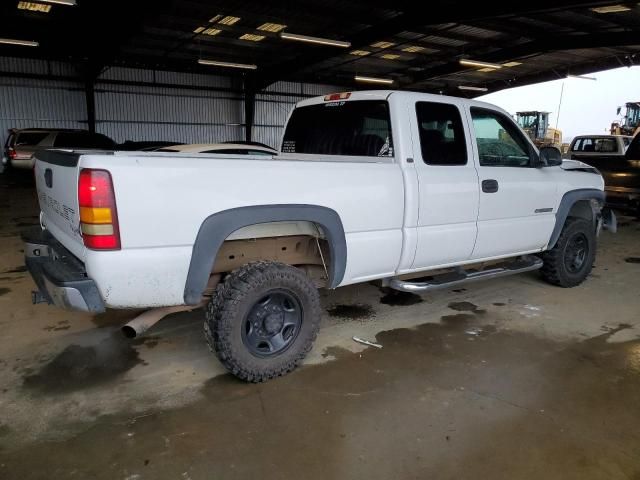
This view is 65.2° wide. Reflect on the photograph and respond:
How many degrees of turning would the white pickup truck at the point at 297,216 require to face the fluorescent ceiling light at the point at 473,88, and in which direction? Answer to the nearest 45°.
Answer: approximately 45° to its left

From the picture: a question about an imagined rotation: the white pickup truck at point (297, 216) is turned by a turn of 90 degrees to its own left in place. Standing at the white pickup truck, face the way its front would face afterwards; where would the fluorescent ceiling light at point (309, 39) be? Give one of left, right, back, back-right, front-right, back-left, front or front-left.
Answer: front-right

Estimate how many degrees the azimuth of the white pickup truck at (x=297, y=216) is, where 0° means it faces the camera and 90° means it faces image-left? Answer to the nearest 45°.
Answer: approximately 225°

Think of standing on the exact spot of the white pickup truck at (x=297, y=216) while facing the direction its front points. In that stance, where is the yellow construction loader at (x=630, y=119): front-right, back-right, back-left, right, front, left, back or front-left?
front

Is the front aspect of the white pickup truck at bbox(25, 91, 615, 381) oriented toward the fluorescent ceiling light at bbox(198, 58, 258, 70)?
no

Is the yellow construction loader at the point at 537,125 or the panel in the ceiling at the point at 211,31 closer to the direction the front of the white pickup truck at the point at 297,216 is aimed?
the yellow construction loader

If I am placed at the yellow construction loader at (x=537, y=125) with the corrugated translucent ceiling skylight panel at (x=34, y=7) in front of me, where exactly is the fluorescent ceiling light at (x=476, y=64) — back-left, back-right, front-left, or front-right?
front-left

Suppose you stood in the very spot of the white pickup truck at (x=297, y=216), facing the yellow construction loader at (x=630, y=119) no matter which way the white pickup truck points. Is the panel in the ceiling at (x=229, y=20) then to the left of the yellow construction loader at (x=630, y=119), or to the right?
left

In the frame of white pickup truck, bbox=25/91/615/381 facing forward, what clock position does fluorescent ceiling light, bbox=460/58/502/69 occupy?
The fluorescent ceiling light is roughly at 11 o'clock from the white pickup truck.

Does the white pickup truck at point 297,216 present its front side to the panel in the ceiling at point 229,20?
no

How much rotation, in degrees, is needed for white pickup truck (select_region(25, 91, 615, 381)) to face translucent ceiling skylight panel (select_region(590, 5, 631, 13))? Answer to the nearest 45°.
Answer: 0° — it already faces it

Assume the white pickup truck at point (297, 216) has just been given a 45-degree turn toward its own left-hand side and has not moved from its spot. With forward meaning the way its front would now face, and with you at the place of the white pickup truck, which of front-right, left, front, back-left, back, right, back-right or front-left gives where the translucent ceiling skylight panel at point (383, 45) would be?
front

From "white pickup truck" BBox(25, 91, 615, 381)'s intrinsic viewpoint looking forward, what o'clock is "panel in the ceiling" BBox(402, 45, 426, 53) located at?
The panel in the ceiling is roughly at 11 o'clock from the white pickup truck.

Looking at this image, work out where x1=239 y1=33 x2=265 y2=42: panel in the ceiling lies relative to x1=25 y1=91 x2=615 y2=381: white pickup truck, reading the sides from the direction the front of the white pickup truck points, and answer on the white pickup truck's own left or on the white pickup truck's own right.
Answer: on the white pickup truck's own left
